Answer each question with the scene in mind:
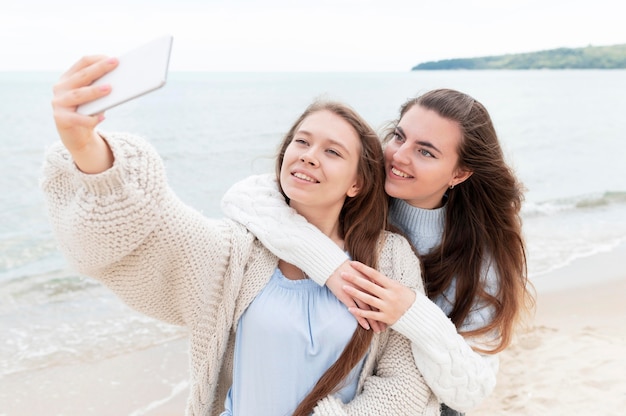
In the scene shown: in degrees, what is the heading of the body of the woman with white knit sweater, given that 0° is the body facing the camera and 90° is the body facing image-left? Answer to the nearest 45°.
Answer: approximately 45°

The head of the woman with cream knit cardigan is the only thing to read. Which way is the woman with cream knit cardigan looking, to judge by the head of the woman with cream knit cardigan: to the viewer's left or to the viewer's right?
to the viewer's left

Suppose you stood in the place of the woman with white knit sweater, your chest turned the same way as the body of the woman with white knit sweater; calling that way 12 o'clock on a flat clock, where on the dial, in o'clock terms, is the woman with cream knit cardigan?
The woman with cream knit cardigan is roughly at 12 o'clock from the woman with white knit sweater.
